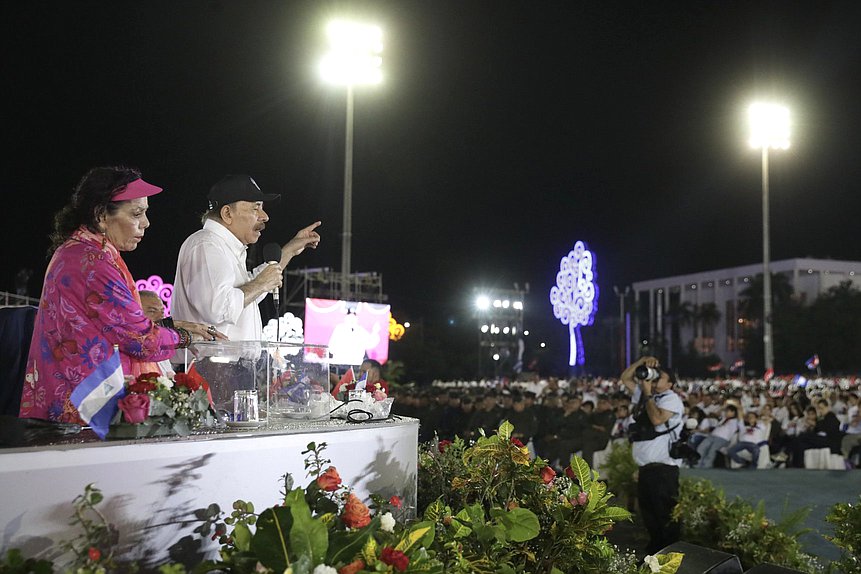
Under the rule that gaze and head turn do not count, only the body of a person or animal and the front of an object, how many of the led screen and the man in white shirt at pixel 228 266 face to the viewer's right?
1

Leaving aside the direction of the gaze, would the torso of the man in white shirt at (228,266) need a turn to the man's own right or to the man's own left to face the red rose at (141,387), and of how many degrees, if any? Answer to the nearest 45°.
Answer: approximately 90° to the man's own right

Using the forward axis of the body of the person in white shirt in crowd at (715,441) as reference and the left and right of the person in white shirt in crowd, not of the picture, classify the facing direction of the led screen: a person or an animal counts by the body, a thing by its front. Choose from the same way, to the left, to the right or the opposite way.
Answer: to the left

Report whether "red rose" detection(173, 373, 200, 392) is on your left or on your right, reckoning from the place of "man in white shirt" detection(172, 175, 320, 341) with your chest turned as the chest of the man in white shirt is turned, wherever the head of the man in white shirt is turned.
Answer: on your right

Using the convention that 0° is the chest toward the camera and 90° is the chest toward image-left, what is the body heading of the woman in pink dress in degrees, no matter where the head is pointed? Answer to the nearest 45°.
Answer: approximately 270°

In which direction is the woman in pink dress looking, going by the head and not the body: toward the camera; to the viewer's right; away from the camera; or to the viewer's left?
to the viewer's right

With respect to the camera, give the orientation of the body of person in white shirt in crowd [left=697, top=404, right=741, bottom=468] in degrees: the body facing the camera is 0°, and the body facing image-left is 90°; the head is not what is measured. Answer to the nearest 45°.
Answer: approximately 45°

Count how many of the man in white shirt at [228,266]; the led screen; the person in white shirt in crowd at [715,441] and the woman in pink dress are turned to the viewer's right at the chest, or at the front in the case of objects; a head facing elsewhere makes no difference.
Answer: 2

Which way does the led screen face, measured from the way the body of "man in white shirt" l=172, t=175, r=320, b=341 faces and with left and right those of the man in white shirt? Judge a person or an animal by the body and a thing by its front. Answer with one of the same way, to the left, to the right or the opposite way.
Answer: to the right

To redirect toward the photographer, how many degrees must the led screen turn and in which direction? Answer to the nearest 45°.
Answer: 0° — it already faces them

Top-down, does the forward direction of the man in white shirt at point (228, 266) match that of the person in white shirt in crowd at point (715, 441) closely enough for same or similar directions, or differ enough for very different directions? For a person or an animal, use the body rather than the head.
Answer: very different directions

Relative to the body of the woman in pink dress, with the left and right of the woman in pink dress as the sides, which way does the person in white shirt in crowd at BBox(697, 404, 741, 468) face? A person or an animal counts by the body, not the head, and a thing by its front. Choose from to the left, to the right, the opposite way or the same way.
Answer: the opposite way

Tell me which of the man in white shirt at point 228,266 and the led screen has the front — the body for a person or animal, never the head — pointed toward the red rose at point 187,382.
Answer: the led screen

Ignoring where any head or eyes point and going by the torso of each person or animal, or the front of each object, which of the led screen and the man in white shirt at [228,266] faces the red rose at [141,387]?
the led screen

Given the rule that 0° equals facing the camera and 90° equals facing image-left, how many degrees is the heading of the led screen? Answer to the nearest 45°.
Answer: approximately 0°
